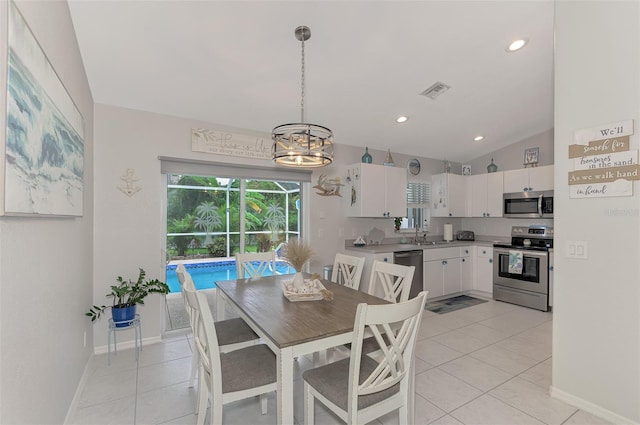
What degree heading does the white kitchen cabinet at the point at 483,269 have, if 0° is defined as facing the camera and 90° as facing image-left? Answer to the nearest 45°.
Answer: approximately 45°

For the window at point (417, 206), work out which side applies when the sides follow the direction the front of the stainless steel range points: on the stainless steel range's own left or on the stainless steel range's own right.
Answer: on the stainless steel range's own right

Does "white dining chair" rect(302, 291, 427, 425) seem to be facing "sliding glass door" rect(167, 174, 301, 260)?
yes

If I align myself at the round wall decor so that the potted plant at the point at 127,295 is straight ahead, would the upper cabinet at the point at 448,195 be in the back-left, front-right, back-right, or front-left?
back-left

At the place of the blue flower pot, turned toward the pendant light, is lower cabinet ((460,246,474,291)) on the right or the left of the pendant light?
left

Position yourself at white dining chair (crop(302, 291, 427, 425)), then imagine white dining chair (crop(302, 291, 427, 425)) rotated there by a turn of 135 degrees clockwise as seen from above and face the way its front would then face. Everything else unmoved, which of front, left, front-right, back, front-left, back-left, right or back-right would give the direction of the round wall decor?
left

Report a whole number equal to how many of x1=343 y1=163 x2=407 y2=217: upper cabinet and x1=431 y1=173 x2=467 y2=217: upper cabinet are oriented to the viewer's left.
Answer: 0

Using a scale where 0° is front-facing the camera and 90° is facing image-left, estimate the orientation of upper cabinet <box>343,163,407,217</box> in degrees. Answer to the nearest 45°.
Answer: approximately 315°

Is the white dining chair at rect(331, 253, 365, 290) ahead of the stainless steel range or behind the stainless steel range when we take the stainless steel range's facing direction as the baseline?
ahead

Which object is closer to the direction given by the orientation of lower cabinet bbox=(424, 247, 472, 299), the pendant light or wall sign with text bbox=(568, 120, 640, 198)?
the wall sign with text

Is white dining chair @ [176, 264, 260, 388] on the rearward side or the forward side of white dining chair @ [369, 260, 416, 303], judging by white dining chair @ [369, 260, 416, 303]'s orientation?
on the forward side

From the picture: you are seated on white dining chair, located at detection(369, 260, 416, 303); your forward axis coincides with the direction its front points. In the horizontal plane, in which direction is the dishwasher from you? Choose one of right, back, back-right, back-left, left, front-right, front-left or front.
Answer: back-right
